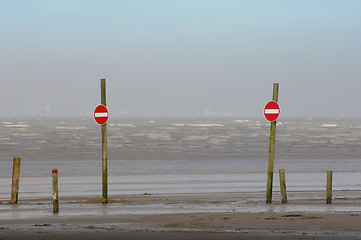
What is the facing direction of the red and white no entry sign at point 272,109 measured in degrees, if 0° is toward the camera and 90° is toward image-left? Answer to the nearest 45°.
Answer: approximately 45°

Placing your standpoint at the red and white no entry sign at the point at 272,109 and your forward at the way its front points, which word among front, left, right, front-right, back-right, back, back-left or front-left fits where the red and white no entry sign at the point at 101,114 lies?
front-right

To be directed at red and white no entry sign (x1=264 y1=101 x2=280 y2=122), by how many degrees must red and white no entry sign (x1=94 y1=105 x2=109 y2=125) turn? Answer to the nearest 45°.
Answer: approximately 135° to its left

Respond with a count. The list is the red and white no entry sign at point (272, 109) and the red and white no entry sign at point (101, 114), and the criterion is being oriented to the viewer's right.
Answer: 0

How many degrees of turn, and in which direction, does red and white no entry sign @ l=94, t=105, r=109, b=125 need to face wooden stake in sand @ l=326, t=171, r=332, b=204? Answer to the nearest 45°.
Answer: approximately 135° to its left

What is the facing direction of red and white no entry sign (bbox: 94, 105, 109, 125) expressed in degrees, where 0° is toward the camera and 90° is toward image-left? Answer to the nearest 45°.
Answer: approximately 45°
